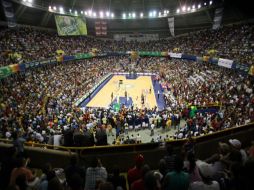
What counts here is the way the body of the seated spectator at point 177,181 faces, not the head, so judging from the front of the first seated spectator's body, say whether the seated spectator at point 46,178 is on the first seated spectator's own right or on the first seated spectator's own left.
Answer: on the first seated spectator's own left

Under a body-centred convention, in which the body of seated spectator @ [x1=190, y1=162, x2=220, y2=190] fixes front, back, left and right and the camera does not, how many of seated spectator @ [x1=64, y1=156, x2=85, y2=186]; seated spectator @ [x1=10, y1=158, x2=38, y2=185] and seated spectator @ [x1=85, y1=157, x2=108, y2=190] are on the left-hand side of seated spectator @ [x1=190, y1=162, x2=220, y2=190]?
3

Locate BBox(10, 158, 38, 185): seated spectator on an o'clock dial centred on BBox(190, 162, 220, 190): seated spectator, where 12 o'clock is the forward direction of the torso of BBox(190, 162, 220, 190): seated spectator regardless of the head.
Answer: BBox(10, 158, 38, 185): seated spectator is roughly at 9 o'clock from BBox(190, 162, 220, 190): seated spectator.

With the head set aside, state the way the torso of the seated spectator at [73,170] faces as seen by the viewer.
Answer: away from the camera

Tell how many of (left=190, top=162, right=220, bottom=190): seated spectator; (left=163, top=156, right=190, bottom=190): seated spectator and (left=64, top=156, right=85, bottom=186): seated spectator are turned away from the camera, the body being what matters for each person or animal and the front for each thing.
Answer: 3

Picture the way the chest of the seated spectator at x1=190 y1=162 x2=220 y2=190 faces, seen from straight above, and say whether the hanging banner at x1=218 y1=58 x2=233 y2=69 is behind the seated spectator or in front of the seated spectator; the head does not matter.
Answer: in front

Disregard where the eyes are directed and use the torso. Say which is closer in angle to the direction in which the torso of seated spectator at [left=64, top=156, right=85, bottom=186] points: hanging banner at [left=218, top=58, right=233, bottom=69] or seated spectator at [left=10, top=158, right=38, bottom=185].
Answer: the hanging banner

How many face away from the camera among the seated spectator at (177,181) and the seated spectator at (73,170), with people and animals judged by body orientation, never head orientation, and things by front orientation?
2

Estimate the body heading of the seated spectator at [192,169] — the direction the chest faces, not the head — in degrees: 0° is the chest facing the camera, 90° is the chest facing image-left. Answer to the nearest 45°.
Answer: approximately 180°

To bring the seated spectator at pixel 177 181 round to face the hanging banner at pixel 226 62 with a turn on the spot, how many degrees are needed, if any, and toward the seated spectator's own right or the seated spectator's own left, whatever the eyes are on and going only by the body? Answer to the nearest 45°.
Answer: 0° — they already face it

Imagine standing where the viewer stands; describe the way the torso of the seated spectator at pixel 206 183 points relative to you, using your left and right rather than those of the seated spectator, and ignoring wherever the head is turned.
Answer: facing away from the viewer

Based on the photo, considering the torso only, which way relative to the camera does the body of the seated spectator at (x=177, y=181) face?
away from the camera
